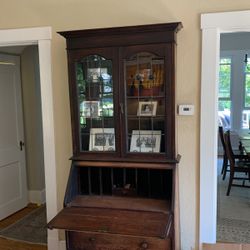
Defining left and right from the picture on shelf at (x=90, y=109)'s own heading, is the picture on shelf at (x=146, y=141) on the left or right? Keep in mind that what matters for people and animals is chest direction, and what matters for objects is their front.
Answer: on its left

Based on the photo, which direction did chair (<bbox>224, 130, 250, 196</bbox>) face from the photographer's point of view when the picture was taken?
facing to the right of the viewer

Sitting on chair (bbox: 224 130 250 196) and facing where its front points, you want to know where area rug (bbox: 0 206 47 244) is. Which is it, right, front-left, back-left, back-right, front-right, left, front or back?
back-right

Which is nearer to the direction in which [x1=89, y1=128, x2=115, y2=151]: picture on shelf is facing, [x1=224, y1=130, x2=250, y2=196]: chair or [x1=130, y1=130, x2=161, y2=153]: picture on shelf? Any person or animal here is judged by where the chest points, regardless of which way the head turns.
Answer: the picture on shelf

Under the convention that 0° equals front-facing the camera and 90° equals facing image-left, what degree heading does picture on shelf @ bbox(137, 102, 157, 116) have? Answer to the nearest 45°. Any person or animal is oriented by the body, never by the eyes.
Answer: approximately 0°
